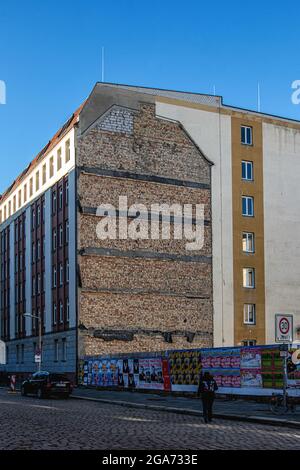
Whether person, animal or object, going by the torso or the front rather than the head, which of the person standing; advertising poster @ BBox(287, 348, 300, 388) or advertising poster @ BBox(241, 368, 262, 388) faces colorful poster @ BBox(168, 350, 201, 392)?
the person standing

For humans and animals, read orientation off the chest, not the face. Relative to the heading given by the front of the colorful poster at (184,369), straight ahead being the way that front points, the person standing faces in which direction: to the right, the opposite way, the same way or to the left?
the opposite way

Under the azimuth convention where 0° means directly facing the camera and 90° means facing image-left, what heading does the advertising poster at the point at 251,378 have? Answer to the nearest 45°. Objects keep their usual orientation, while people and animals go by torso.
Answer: approximately 0°

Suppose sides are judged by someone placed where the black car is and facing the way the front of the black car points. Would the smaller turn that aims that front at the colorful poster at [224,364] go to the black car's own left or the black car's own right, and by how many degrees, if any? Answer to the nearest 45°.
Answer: approximately 180°

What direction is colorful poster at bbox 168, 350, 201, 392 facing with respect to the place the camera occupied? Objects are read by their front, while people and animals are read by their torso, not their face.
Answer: facing the viewer

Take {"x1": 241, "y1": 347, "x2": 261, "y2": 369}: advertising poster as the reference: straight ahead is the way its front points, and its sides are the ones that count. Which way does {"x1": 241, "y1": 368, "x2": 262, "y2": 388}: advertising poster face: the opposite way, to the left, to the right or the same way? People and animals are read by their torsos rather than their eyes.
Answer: the same way

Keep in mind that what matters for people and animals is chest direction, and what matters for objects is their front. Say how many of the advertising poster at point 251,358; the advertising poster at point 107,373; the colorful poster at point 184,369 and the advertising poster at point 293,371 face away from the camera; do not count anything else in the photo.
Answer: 0

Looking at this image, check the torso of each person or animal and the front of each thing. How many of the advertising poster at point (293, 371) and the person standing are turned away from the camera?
1

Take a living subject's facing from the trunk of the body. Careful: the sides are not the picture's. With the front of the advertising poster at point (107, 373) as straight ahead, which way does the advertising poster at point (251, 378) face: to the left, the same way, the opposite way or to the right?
the same way

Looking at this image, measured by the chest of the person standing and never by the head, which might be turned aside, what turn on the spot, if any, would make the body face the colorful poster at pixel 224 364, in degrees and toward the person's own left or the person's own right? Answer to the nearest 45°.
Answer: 0° — they already face it

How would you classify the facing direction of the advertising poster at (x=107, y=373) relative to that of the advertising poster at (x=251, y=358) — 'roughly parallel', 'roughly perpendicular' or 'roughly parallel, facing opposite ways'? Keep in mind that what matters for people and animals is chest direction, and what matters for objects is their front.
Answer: roughly parallel

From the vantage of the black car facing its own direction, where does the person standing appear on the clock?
The person standing is roughly at 7 o'clock from the black car.

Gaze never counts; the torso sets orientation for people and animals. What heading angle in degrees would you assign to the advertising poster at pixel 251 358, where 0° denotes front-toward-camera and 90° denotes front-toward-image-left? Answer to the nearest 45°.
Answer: approximately 0°

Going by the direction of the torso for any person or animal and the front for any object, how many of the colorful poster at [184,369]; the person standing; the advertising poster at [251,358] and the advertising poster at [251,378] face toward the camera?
3

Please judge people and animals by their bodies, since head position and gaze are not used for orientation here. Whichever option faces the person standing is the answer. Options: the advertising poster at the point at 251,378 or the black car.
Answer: the advertising poster

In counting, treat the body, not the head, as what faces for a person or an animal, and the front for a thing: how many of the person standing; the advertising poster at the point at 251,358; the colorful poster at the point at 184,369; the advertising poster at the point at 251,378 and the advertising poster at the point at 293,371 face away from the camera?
1
